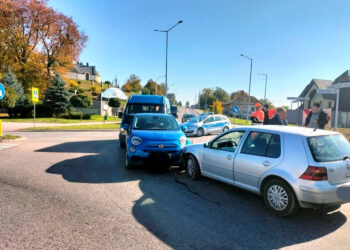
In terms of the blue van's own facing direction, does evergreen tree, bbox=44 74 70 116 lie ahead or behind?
behind

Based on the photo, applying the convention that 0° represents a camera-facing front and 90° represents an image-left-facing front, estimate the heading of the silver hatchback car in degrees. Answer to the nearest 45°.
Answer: approximately 135°

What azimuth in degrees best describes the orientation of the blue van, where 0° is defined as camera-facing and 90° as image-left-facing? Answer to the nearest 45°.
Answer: approximately 0°

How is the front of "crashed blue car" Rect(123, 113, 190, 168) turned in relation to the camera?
facing the viewer

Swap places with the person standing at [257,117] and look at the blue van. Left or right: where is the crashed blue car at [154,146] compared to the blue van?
left

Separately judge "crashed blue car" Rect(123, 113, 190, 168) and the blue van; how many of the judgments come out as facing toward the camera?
2

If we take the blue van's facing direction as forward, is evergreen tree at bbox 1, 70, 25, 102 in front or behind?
behind

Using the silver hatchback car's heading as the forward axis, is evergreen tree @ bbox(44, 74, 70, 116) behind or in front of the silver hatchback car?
in front

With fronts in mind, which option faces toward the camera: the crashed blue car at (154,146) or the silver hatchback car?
the crashed blue car

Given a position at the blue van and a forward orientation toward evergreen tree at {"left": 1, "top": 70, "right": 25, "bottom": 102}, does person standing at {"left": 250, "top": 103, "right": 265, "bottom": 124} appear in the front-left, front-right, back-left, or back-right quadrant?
back-right

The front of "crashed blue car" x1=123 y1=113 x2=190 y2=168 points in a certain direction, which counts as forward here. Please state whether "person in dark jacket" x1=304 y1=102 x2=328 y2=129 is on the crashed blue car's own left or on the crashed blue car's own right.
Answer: on the crashed blue car's own left

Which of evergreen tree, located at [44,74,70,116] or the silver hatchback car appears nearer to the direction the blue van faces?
the silver hatchback car

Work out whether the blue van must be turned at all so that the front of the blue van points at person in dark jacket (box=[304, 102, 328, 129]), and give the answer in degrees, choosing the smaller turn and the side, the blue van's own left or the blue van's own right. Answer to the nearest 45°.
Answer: approximately 45° to the blue van's own left

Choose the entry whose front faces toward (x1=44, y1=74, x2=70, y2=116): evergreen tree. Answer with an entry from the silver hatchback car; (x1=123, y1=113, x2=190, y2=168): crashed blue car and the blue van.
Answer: the silver hatchback car
